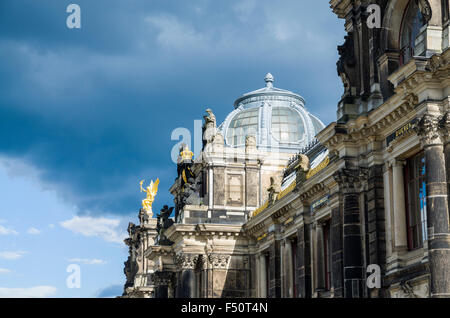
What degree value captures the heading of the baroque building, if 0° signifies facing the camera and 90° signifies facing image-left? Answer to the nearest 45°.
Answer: approximately 45°
